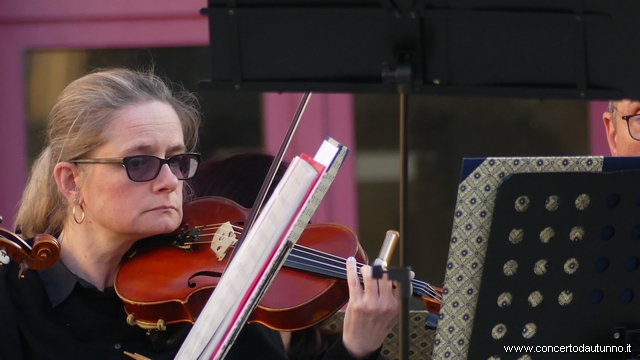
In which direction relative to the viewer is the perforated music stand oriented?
away from the camera

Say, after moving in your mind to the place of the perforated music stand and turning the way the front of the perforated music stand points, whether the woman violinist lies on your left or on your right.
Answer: on your left

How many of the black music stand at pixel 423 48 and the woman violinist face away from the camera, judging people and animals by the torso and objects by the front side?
1

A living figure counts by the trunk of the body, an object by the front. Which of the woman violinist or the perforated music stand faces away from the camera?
the perforated music stand

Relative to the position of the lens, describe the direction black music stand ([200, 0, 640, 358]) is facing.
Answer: facing away from the viewer

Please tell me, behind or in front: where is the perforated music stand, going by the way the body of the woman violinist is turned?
in front

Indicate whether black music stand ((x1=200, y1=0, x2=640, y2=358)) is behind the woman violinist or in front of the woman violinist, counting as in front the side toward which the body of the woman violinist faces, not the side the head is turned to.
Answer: in front

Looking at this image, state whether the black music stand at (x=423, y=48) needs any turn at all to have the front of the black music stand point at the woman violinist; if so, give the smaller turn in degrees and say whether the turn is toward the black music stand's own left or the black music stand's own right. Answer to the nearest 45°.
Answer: approximately 45° to the black music stand's own left

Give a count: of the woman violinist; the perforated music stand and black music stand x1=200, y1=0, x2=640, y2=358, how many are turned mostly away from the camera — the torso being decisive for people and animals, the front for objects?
2

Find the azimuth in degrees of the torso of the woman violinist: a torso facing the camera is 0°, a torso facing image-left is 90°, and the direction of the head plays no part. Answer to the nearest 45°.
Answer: approximately 315°
